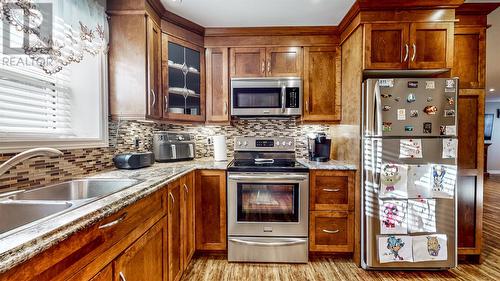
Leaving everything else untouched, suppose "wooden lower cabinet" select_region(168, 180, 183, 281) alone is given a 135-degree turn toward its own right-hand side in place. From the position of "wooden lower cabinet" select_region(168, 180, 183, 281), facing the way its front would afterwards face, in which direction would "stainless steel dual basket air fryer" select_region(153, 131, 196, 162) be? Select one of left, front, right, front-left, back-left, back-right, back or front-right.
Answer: back-right

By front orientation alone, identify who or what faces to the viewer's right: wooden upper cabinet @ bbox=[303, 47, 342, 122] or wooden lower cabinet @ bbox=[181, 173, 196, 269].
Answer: the wooden lower cabinet

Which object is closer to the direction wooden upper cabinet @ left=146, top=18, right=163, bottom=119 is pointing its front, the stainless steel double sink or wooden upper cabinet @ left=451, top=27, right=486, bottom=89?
the wooden upper cabinet

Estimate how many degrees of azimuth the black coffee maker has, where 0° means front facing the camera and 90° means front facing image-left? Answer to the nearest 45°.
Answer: approximately 0°

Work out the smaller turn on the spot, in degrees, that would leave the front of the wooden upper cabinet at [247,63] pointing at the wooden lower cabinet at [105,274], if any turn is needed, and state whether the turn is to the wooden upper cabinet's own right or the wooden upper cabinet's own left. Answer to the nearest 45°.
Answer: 0° — it already faces it

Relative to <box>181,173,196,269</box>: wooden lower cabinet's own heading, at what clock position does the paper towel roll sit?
The paper towel roll is roughly at 10 o'clock from the wooden lower cabinet.

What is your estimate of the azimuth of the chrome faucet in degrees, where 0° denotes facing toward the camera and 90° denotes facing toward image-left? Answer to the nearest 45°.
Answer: approximately 270°

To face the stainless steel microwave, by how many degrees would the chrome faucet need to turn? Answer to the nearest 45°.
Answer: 0° — it already faces it

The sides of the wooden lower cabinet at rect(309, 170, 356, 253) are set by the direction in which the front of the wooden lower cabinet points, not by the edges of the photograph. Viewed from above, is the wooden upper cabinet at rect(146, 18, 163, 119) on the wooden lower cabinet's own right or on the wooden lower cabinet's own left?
on the wooden lower cabinet's own right

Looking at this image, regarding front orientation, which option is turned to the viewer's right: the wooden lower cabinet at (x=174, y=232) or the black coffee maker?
the wooden lower cabinet

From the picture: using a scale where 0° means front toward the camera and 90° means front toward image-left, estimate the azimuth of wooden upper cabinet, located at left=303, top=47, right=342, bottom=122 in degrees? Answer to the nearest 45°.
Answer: approximately 0°
